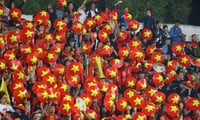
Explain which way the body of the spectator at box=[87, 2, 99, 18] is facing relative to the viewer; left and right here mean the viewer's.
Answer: facing the viewer

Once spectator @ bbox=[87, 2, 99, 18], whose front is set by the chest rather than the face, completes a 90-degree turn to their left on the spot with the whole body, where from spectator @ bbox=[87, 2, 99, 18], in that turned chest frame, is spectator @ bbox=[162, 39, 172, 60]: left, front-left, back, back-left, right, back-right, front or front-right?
front

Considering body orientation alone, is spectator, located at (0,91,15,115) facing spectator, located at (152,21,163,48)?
no

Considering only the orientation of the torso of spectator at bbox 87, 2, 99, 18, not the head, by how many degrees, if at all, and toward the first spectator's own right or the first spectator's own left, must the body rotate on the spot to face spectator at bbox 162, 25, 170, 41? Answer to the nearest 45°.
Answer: approximately 90° to the first spectator's own left

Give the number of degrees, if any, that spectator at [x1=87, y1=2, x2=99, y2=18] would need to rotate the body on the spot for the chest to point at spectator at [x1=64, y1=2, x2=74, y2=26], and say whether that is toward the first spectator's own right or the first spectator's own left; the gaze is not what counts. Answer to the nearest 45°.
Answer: approximately 45° to the first spectator's own right

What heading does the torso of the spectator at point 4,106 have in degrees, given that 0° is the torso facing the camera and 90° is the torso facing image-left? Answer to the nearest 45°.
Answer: approximately 315°

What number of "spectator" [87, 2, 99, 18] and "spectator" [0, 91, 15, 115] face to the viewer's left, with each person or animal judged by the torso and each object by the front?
0

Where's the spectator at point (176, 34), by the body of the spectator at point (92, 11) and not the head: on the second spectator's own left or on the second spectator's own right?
on the second spectator's own left

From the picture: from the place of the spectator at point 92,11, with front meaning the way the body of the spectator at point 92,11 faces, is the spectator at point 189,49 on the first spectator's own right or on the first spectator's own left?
on the first spectator's own left
